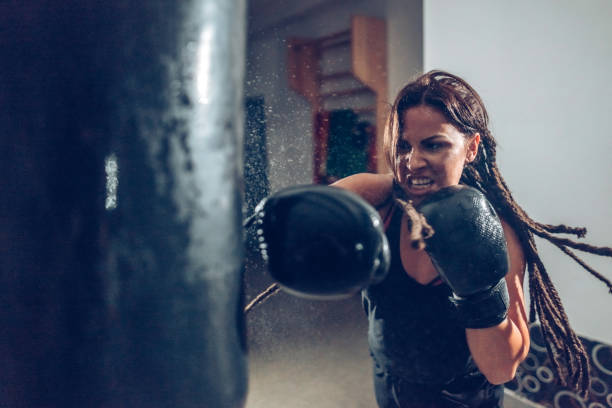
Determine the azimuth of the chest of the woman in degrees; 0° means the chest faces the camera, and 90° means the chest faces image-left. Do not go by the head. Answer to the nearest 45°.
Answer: approximately 45°
